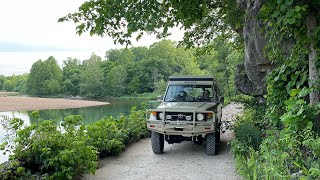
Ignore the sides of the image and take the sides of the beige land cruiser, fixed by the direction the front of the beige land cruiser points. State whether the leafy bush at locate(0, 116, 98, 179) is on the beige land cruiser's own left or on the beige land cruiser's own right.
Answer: on the beige land cruiser's own right

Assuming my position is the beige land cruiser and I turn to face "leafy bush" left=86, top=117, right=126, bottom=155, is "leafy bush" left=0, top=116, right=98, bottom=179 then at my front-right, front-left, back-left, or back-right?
front-left

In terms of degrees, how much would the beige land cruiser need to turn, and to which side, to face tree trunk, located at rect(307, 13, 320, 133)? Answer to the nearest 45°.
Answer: approximately 45° to its left

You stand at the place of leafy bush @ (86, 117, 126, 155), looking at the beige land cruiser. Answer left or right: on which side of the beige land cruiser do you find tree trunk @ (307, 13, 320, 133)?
right

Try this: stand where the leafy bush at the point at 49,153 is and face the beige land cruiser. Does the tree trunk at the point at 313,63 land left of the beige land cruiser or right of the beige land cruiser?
right

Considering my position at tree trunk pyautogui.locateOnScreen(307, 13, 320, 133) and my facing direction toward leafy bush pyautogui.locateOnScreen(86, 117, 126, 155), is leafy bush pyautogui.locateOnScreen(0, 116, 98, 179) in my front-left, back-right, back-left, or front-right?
front-left

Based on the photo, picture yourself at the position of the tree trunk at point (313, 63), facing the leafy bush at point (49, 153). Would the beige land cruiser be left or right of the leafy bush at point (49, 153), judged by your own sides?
right

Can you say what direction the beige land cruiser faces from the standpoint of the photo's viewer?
facing the viewer

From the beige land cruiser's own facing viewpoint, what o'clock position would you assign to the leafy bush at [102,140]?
The leafy bush is roughly at 3 o'clock from the beige land cruiser.
